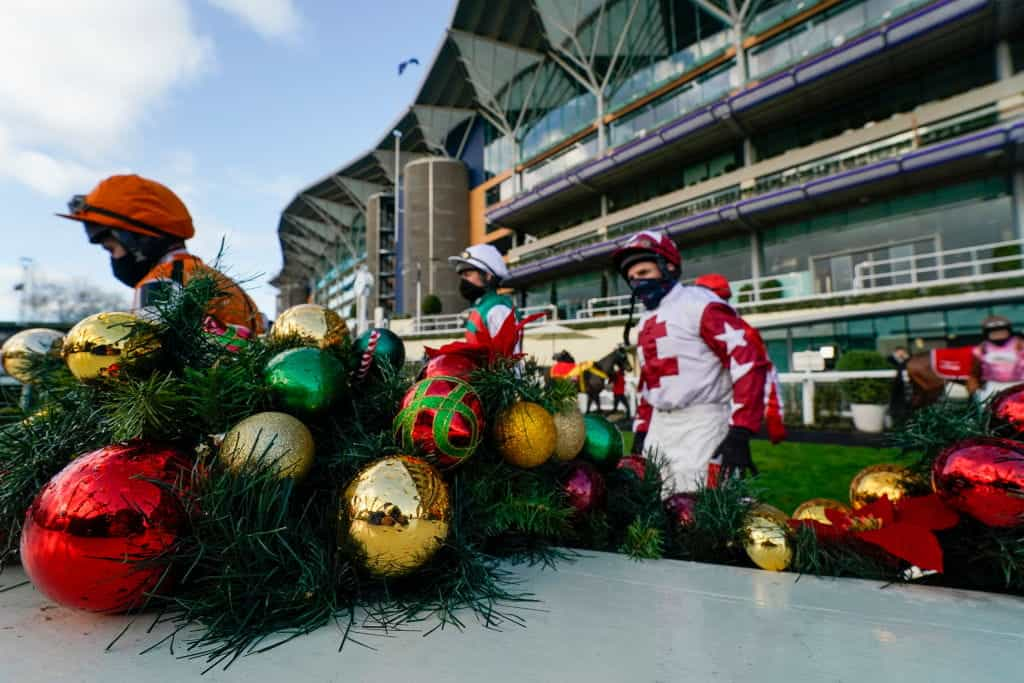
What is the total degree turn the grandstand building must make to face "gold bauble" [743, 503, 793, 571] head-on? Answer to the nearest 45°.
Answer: approximately 45° to its left
